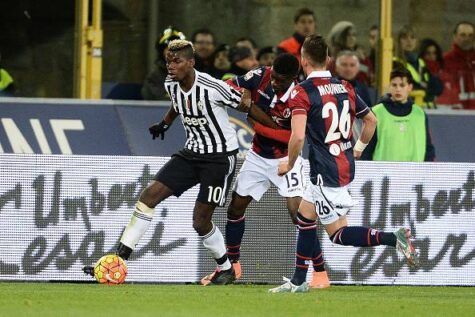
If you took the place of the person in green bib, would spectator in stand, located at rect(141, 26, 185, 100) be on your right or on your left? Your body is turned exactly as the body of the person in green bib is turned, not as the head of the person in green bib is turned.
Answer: on your right

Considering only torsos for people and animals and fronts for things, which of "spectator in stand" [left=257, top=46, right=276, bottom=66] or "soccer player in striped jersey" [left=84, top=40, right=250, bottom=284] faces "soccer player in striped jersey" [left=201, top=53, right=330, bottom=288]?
the spectator in stand

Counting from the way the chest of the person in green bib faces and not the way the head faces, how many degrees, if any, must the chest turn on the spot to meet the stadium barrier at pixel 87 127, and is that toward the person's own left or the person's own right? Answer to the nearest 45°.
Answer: approximately 90° to the person's own right

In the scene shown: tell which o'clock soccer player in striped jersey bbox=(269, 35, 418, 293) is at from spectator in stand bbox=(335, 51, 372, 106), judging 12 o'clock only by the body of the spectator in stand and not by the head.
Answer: The soccer player in striped jersey is roughly at 12 o'clock from the spectator in stand.

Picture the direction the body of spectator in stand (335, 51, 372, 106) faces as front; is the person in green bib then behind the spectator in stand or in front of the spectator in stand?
in front

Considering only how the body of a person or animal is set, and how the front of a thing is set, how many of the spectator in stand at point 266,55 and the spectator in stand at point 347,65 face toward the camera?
2

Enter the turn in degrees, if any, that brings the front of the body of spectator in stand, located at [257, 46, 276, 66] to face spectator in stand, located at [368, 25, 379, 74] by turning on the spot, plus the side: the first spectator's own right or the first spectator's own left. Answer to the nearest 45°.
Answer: approximately 135° to the first spectator's own left

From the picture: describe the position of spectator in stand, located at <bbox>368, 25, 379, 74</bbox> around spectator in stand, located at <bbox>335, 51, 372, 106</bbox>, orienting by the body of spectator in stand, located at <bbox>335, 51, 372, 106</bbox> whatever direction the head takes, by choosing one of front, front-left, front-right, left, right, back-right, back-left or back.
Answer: back

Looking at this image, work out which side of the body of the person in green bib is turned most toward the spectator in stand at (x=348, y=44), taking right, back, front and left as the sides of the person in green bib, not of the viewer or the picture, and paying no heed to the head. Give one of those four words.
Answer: back

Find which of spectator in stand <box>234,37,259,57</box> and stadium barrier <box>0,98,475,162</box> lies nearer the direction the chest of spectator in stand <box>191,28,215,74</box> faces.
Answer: the stadium barrier

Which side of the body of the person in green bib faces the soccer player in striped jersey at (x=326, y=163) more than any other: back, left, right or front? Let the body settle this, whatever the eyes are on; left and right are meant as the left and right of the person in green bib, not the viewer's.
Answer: front

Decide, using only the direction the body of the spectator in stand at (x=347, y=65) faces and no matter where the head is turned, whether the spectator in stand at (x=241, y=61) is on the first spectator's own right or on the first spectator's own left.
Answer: on the first spectator's own right

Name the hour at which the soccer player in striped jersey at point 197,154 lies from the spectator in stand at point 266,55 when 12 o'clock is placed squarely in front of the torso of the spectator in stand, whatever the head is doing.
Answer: The soccer player in striped jersey is roughly at 12 o'clock from the spectator in stand.

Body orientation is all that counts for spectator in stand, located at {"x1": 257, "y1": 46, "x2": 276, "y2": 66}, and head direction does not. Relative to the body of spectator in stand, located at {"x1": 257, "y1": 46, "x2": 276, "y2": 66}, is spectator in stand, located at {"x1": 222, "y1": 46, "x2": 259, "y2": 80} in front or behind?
in front
